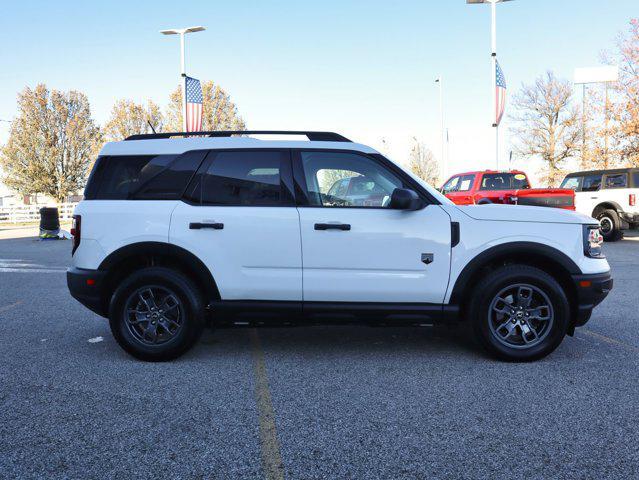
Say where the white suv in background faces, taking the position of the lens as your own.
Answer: facing away from the viewer and to the left of the viewer

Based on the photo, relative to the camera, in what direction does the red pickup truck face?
facing away from the viewer and to the left of the viewer

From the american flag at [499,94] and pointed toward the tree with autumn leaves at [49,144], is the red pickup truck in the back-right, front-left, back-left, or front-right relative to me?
back-left

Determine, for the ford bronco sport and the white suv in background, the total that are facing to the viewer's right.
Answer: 1

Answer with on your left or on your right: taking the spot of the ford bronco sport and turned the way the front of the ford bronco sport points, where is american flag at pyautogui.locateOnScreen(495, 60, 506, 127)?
on your left

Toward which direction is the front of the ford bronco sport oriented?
to the viewer's right
